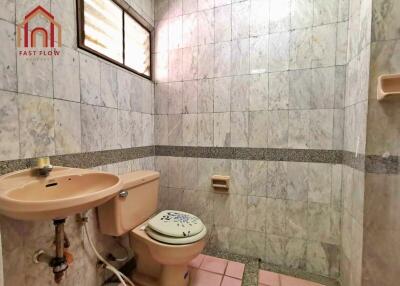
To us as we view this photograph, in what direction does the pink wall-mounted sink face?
facing the viewer and to the right of the viewer
